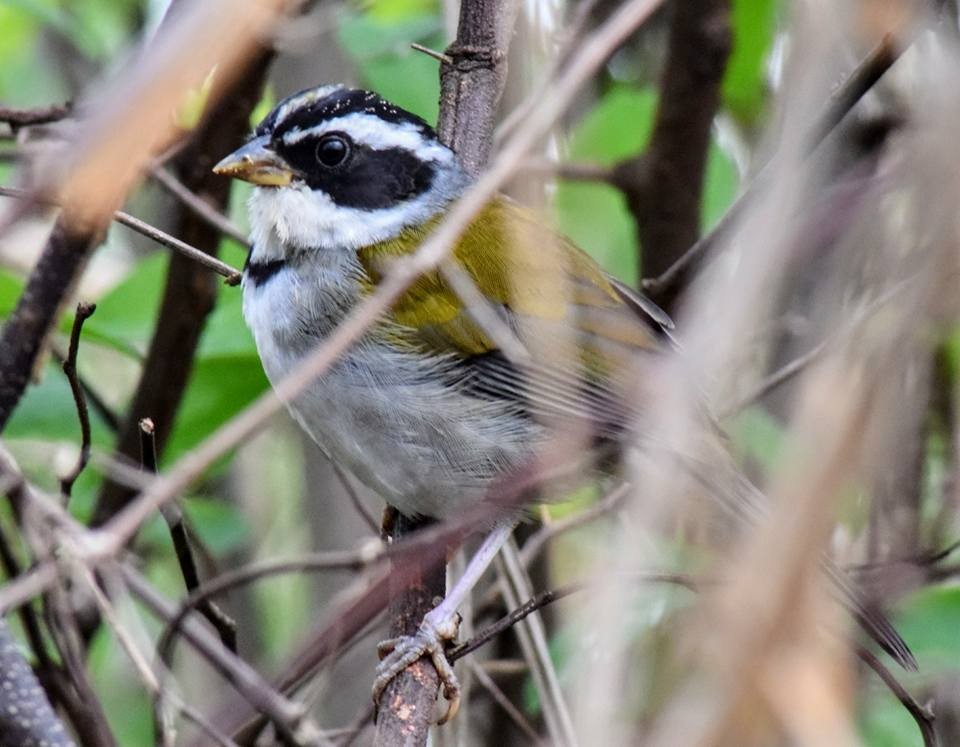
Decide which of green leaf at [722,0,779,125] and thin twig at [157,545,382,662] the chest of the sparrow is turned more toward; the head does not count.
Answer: the thin twig

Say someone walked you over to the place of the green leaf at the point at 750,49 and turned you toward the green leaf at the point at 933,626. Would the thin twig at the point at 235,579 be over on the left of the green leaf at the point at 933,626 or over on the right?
right

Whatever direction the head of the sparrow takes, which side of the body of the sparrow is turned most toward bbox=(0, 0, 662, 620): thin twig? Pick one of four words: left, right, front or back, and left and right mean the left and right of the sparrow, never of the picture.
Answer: left

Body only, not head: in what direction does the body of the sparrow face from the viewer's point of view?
to the viewer's left

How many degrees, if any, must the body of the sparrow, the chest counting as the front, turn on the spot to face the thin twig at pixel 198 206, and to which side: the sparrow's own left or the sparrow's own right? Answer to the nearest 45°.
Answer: approximately 45° to the sparrow's own right

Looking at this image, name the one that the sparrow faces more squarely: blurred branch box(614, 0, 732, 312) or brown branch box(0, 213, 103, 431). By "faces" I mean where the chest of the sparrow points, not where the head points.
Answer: the brown branch

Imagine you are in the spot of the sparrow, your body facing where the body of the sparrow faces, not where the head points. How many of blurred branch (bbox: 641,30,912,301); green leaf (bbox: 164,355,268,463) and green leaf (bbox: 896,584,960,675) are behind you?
2

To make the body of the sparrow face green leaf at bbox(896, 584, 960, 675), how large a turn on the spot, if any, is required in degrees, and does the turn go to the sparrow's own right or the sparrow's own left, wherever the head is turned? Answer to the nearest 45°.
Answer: approximately 180°

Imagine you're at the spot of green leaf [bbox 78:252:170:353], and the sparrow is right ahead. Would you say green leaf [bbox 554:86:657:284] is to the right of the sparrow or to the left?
left
